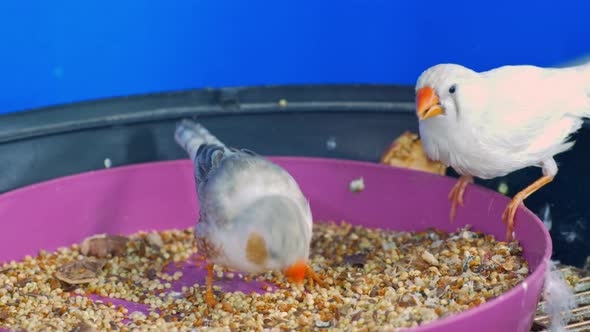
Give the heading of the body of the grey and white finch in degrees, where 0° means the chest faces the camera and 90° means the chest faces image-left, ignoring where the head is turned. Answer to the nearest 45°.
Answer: approximately 315°
